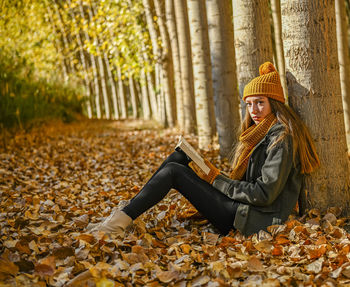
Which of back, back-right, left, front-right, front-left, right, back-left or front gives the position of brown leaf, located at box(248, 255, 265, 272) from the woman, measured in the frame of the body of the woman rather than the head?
left

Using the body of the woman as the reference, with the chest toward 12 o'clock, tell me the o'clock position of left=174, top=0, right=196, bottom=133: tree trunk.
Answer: The tree trunk is roughly at 3 o'clock from the woman.

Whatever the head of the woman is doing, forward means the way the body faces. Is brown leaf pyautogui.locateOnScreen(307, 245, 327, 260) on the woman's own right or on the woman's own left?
on the woman's own left

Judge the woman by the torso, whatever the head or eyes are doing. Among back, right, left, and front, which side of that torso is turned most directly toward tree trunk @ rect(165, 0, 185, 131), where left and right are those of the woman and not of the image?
right

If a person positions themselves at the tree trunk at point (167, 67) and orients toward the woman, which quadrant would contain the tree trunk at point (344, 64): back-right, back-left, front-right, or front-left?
front-left

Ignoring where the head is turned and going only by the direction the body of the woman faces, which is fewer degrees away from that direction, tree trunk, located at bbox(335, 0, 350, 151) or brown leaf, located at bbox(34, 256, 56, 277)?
the brown leaf

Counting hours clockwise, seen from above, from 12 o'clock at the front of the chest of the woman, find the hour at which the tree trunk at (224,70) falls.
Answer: The tree trunk is roughly at 3 o'clock from the woman.

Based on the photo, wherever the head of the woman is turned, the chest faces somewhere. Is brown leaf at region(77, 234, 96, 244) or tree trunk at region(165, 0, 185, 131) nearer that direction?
the brown leaf

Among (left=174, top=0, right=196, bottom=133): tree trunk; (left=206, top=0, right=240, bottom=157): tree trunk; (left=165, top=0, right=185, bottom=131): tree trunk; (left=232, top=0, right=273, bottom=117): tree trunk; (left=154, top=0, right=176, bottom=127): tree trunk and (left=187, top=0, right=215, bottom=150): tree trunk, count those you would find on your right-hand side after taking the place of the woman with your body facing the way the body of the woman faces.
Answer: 6

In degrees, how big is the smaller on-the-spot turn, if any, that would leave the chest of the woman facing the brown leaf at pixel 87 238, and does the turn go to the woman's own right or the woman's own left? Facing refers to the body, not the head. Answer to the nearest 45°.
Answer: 0° — they already face it

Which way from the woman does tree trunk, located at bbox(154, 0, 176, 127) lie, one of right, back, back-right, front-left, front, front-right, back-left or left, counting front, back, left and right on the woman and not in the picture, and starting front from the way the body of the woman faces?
right

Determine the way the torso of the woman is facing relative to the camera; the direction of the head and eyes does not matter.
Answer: to the viewer's left

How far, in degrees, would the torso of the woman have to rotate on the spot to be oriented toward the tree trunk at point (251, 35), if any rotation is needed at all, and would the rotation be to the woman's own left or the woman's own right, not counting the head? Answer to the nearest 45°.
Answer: approximately 90° to the woman's own right

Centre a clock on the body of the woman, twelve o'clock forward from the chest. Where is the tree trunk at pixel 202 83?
The tree trunk is roughly at 3 o'clock from the woman.
